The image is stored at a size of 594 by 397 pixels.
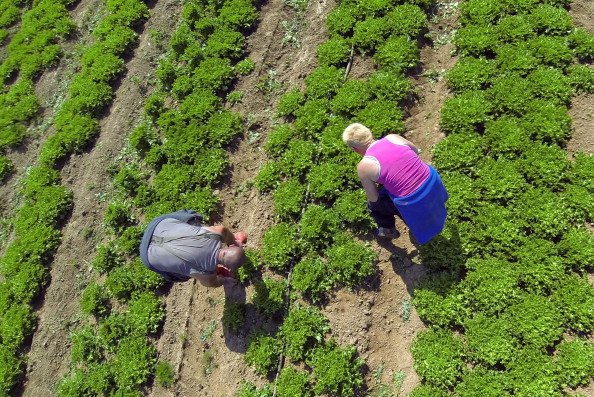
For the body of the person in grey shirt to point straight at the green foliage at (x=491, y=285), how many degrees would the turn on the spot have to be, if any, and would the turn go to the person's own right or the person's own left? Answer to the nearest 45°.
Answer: approximately 45° to the person's own right

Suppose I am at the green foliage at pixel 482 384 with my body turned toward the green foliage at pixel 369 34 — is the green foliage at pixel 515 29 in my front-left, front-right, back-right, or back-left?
front-right

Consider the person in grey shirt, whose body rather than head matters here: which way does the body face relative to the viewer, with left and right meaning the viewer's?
facing to the right of the viewer

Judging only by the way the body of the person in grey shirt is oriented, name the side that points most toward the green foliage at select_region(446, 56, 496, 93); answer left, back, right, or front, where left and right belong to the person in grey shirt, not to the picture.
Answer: front

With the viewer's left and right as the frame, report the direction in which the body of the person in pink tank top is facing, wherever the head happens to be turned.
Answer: facing away from the viewer and to the left of the viewer

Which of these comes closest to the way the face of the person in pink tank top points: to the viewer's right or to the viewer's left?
to the viewer's left

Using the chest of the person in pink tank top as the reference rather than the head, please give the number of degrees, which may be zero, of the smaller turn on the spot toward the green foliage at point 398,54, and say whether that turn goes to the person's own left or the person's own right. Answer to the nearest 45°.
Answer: approximately 45° to the person's own right

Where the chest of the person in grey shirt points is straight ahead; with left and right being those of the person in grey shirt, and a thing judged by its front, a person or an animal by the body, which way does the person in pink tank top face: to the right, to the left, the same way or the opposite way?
to the left

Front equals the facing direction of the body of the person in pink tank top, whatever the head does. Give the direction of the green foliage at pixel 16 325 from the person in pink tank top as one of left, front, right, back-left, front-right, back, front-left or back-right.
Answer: front-left

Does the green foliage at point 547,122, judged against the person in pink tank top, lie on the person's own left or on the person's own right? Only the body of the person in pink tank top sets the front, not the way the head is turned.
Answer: on the person's own right

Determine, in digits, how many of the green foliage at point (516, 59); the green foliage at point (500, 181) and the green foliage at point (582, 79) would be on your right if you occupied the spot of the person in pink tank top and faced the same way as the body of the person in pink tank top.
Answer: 3

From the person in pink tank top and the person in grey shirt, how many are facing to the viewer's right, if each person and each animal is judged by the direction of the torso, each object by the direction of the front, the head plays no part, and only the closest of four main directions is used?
1

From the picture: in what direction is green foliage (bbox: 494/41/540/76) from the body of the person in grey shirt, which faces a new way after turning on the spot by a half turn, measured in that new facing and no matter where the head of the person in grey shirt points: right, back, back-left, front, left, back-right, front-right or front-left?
back
